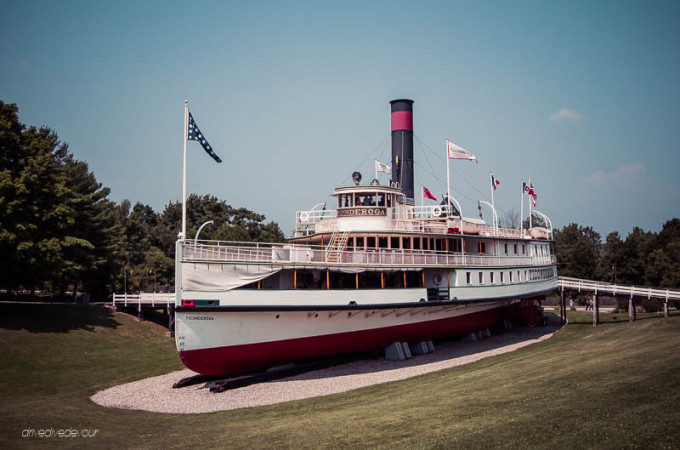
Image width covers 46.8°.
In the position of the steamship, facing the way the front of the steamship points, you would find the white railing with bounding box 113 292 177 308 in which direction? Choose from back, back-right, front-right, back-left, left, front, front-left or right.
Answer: right

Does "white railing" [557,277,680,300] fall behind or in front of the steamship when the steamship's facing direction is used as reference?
behind

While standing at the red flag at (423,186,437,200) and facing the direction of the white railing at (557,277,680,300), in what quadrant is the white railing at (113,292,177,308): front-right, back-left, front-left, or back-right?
back-left

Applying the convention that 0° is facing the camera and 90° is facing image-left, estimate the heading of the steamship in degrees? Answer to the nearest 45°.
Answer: approximately 45°

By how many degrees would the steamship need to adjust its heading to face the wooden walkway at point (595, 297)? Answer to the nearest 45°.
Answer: approximately 180°
